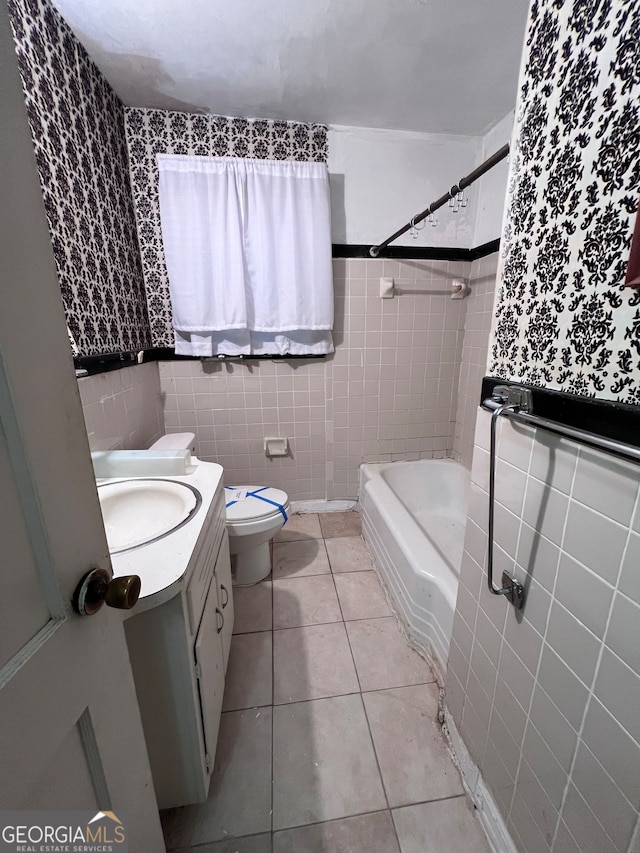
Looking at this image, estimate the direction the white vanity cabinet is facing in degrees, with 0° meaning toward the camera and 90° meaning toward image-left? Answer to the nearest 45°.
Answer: approximately 270°

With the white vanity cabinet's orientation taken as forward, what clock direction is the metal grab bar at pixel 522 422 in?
The metal grab bar is roughly at 1 o'clock from the white vanity cabinet.

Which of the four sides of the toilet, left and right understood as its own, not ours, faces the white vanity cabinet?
right
